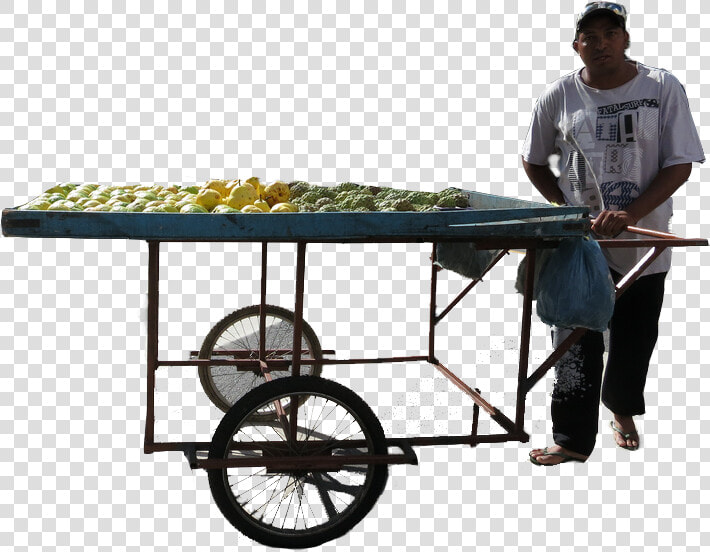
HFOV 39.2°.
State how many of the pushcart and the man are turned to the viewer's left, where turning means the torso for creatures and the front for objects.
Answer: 1

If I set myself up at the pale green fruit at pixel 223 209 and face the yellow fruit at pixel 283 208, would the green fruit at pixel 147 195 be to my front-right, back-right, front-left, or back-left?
back-left

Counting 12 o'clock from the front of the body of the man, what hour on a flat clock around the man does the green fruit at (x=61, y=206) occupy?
The green fruit is roughly at 2 o'clock from the man.

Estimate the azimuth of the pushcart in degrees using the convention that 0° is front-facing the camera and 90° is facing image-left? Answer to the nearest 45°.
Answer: approximately 90°

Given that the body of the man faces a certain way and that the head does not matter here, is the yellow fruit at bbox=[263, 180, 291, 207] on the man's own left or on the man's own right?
on the man's own right

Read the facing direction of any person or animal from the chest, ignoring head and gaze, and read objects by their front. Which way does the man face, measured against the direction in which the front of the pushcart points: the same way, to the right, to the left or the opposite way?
to the left

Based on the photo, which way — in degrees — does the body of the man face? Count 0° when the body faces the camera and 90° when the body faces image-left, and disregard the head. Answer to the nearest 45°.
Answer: approximately 0°

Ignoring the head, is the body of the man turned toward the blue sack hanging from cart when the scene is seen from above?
yes

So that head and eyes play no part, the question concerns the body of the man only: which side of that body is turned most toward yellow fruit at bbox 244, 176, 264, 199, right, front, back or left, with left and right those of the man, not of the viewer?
right
